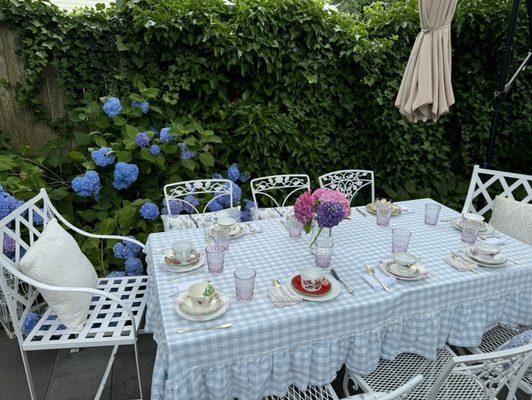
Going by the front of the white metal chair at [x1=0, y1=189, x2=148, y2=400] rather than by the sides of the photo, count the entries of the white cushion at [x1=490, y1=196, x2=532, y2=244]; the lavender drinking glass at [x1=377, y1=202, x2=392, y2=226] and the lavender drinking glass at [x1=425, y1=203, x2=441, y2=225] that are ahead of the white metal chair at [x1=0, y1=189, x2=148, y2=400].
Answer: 3

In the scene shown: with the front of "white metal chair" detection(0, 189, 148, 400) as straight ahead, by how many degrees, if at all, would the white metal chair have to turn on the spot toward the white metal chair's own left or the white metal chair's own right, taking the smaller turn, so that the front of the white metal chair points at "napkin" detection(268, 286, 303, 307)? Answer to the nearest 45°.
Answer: approximately 45° to the white metal chair's own right

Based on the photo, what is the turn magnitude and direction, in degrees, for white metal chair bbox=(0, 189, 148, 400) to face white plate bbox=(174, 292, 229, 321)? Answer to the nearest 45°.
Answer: approximately 45° to its right

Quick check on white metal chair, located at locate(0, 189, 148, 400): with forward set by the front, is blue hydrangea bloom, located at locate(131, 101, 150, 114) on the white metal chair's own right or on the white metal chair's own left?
on the white metal chair's own left

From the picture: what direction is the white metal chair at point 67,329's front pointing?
to the viewer's right

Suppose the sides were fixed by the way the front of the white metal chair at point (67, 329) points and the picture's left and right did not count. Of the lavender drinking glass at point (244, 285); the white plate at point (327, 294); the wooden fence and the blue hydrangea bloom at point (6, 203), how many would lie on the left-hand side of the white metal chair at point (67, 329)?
2

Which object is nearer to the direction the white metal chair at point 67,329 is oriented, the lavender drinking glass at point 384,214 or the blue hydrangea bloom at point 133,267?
the lavender drinking glass

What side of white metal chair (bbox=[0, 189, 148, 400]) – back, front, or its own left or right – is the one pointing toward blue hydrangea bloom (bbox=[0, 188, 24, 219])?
left

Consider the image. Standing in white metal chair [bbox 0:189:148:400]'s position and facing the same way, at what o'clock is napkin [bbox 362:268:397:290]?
The napkin is roughly at 1 o'clock from the white metal chair.
